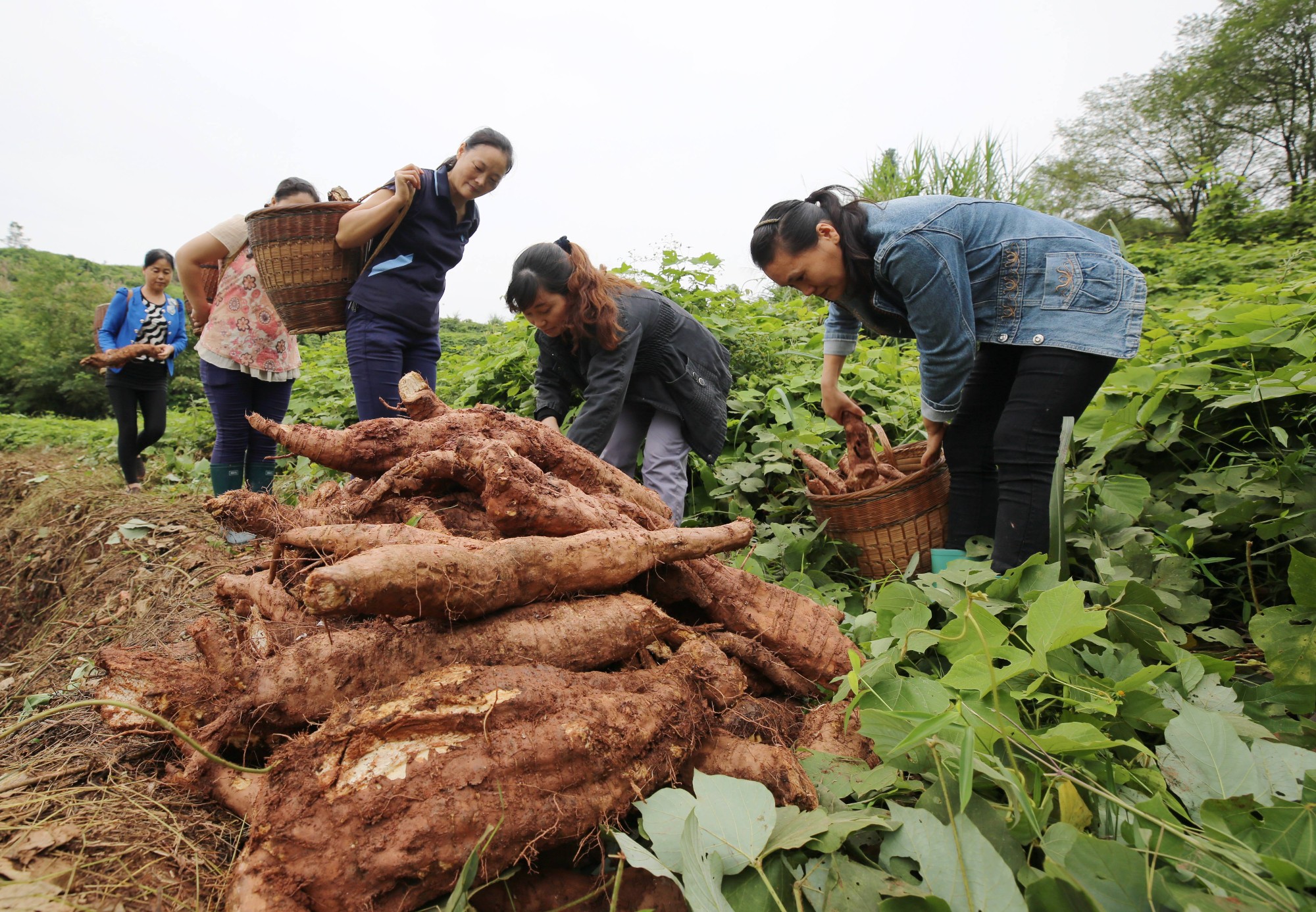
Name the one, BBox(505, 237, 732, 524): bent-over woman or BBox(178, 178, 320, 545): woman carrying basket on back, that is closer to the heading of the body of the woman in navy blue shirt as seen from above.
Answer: the bent-over woman

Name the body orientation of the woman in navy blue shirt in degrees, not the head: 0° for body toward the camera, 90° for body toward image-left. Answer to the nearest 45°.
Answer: approximately 315°

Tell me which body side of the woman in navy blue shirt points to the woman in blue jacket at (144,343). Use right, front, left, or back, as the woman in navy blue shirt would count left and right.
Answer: back

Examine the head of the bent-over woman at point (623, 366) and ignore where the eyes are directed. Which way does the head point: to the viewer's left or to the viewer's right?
to the viewer's left

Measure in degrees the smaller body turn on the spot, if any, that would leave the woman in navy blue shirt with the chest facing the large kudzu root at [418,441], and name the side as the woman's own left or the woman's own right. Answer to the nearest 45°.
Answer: approximately 45° to the woman's own right

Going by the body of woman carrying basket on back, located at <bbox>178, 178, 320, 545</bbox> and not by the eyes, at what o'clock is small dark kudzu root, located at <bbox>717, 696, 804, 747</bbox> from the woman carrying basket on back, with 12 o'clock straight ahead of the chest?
The small dark kudzu root is roughly at 1 o'clock from the woman carrying basket on back.

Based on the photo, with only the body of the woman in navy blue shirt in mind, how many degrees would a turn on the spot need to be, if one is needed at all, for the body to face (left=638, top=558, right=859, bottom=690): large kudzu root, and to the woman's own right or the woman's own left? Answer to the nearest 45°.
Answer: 0° — they already face it

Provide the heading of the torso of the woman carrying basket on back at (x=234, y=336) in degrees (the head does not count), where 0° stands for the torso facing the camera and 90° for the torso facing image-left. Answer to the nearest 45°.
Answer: approximately 315°

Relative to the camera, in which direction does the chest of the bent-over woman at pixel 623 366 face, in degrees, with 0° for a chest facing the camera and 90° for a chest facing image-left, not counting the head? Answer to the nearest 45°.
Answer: approximately 45°

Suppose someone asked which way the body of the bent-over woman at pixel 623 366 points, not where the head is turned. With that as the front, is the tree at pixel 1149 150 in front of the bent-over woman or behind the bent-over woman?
behind

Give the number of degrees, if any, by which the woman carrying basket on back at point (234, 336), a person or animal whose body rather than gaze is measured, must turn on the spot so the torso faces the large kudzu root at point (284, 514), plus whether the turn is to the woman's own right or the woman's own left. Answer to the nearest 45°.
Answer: approximately 45° to the woman's own right
